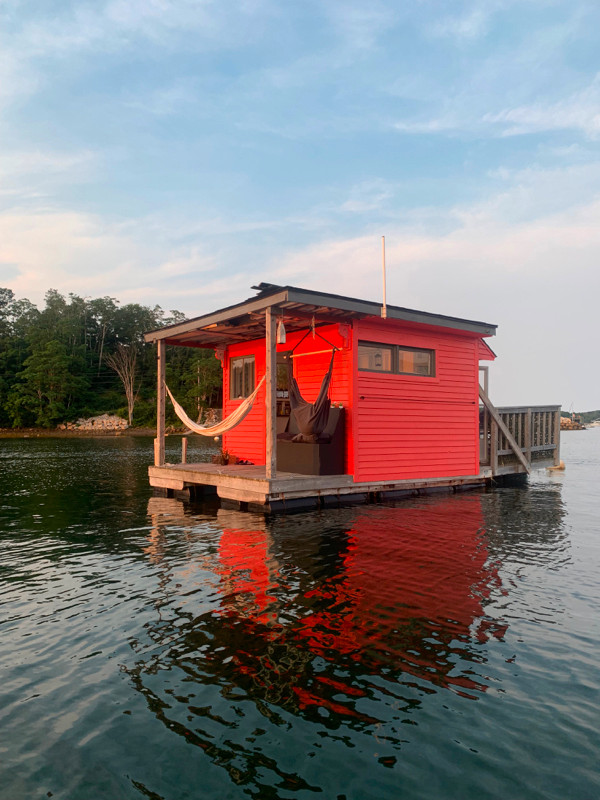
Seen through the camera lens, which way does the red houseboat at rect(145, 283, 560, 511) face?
facing the viewer and to the left of the viewer
